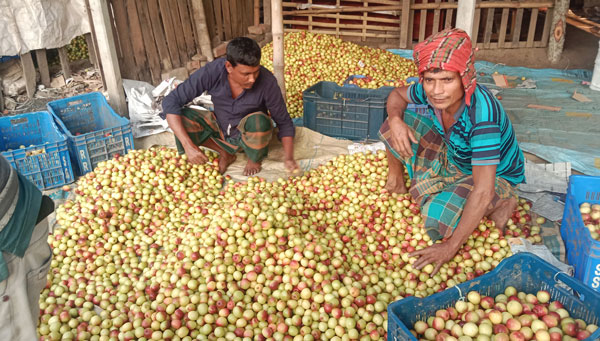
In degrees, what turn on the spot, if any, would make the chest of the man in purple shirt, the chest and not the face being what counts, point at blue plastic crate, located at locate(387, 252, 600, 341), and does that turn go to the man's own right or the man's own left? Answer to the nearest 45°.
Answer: approximately 45° to the man's own left

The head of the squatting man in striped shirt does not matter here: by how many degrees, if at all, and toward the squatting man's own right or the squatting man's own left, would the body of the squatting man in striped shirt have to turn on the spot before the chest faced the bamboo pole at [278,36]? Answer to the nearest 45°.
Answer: approximately 90° to the squatting man's own right

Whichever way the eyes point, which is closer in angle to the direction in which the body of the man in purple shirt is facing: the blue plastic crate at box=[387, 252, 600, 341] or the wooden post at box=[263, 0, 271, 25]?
the blue plastic crate

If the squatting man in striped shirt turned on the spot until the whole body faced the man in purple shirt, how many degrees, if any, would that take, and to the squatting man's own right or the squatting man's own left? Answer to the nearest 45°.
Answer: approximately 45° to the squatting man's own right

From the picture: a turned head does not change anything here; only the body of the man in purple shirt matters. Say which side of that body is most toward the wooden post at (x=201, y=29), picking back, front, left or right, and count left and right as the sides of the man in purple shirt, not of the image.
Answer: back

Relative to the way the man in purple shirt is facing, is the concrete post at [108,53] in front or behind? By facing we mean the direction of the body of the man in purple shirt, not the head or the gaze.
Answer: behind

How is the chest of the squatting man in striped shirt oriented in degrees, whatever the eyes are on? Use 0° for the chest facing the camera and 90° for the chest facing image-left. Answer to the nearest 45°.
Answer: approximately 45°

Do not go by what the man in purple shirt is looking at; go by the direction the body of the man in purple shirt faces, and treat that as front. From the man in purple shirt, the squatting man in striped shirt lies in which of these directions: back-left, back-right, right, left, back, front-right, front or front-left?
front-left

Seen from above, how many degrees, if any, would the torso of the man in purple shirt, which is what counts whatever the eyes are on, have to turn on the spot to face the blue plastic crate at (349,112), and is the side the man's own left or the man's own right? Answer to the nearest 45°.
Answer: approximately 135° to the man's own left

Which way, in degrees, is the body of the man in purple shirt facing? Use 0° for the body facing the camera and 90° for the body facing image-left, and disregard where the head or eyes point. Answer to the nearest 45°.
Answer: approximately 0°

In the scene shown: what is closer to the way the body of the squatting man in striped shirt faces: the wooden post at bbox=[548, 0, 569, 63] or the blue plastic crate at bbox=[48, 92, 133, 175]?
the blue plastic crate

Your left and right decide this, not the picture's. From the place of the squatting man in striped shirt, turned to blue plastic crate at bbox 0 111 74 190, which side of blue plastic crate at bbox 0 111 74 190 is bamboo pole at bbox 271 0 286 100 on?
right

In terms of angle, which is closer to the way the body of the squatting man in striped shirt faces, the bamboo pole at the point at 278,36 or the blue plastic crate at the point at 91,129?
the blue plastic crate

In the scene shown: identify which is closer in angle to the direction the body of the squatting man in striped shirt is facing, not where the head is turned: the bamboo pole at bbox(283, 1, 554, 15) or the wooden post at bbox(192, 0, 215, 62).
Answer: the wooden post

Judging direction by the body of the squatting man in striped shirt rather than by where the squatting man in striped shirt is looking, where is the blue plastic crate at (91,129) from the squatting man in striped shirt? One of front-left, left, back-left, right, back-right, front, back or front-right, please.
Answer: front-right

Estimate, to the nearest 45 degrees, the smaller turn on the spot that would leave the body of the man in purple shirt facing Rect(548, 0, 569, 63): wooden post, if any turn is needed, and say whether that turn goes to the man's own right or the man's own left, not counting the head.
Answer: approximately 135° to the man's own left
